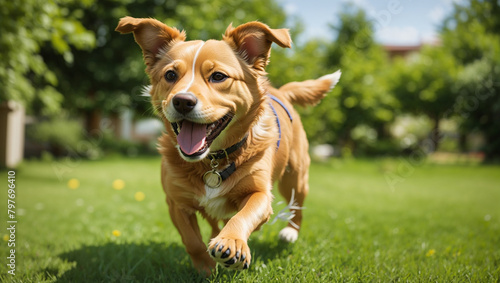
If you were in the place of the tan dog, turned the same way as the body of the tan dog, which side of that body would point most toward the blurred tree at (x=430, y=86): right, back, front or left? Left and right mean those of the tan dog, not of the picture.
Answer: back

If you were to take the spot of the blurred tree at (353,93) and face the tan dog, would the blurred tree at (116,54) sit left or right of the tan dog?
right

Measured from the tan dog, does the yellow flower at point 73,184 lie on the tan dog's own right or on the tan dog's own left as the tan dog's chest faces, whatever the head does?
on the tan dog's own right

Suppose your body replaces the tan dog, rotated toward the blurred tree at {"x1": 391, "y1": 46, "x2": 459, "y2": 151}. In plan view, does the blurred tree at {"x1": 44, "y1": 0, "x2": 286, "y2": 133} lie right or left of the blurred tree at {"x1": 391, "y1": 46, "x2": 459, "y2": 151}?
left

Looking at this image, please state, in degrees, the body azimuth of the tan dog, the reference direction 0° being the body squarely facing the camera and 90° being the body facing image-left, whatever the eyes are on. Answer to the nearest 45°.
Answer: approximately 45°

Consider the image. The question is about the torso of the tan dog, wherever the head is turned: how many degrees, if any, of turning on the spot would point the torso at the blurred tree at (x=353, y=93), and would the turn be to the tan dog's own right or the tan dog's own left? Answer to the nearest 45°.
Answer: approximately 135° to the tan dog's own right

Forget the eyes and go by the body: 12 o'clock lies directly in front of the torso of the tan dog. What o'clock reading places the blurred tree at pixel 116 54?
The blurred tree is roughly at 4 o'clock from the tan dog.
